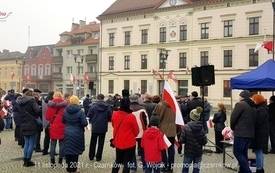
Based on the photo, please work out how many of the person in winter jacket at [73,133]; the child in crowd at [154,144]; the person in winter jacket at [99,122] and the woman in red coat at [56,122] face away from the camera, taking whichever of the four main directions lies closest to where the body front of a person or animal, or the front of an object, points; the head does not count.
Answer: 4

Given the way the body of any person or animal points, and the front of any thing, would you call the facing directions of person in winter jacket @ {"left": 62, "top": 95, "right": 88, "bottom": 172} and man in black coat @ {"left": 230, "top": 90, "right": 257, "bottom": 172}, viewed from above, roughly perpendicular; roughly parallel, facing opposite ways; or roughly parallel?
roughly parallel

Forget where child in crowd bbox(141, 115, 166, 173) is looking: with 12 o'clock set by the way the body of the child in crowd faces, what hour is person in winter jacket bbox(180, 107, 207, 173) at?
The person in winter jacket is roughly at 3 o'clock from the child in crowd.

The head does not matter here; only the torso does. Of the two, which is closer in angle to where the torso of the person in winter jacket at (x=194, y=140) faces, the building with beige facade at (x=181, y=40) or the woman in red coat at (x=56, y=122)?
the building with beige facade

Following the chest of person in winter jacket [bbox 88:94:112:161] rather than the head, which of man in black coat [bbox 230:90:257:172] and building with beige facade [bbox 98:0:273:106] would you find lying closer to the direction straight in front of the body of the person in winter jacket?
the building with beige facade

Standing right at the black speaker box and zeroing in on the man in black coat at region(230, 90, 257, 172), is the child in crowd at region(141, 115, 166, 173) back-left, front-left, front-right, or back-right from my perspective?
front-right

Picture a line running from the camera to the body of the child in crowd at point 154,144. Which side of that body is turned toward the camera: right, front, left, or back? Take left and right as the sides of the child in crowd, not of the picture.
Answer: back

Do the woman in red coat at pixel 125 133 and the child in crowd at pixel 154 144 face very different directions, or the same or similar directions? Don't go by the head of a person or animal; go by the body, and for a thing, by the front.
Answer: same or similar directions

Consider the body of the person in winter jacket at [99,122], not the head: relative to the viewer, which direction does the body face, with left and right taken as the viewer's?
facing away from the viewer

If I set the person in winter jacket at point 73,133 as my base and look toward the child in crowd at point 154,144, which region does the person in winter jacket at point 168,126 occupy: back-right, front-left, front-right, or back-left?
front-left

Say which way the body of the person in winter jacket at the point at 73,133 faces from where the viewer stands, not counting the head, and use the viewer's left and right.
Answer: facing away from the viewer

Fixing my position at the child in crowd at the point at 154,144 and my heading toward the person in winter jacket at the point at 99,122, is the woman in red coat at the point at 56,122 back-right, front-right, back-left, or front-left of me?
front-left

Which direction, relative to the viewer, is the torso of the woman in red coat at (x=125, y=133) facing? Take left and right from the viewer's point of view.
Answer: facing away from the viewer

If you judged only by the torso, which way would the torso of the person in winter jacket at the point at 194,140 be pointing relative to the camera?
away from the camera

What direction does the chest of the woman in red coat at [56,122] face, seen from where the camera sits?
away from the camera
